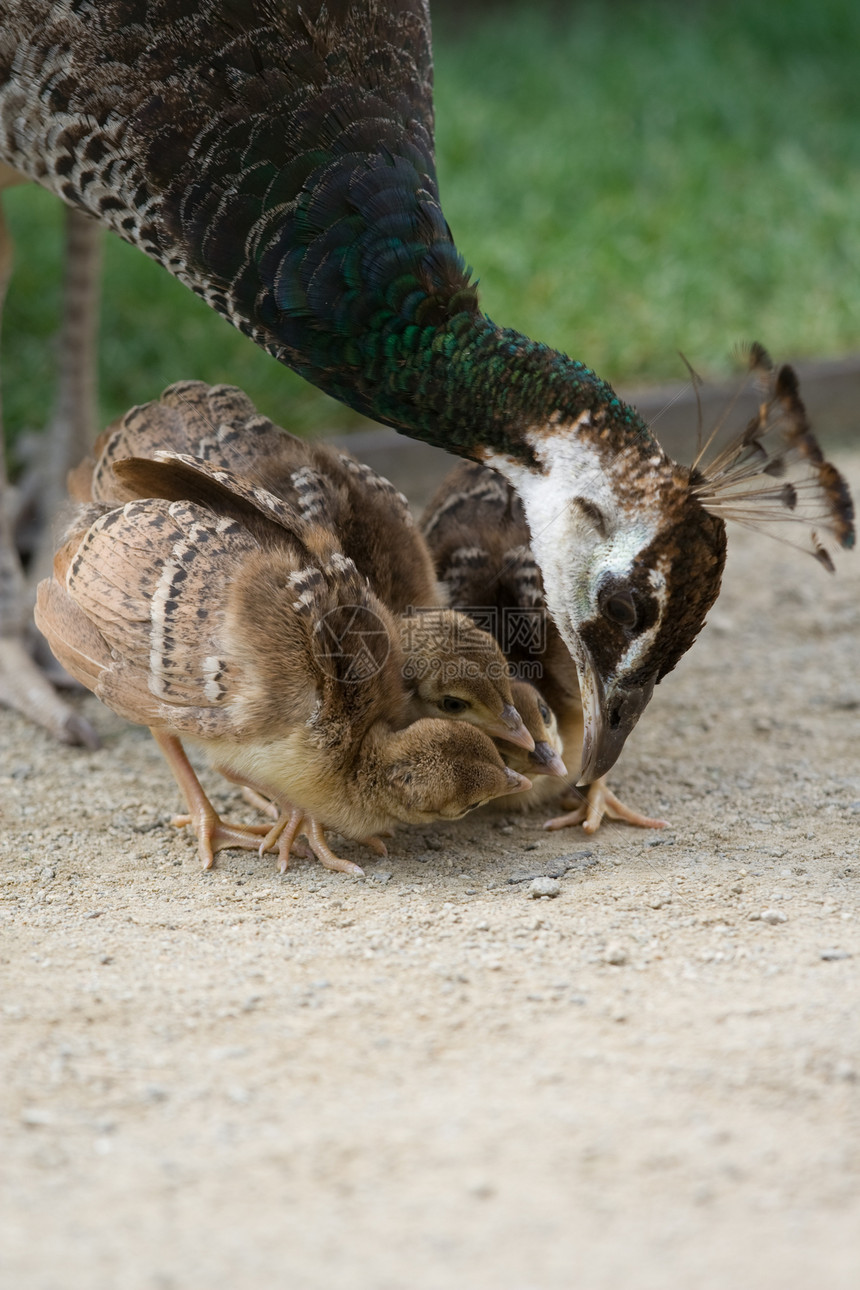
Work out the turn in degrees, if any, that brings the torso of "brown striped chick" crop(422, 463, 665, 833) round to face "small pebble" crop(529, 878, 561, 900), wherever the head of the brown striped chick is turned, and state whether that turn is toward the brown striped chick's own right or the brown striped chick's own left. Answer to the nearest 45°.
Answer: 0° — it already faces it

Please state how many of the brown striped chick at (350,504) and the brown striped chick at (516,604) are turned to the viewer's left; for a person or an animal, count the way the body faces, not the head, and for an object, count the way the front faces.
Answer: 0

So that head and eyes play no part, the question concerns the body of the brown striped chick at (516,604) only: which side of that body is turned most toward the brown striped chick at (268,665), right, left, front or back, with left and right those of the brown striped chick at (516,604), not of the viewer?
right

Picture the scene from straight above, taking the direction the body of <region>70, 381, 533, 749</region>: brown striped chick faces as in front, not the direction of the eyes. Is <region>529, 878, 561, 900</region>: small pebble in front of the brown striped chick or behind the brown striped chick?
in front

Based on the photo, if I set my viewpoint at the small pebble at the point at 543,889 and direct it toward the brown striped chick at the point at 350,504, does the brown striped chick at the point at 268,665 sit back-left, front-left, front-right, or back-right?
front-left

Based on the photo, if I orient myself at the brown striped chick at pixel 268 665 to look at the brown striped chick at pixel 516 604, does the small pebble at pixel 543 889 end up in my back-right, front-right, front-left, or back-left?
front-right

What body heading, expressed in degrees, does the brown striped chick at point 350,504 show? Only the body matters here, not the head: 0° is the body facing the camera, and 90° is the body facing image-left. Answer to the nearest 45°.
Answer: approximately 270°

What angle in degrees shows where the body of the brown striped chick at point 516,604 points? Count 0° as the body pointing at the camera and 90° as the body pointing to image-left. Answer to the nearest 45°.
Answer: approximately 315°
